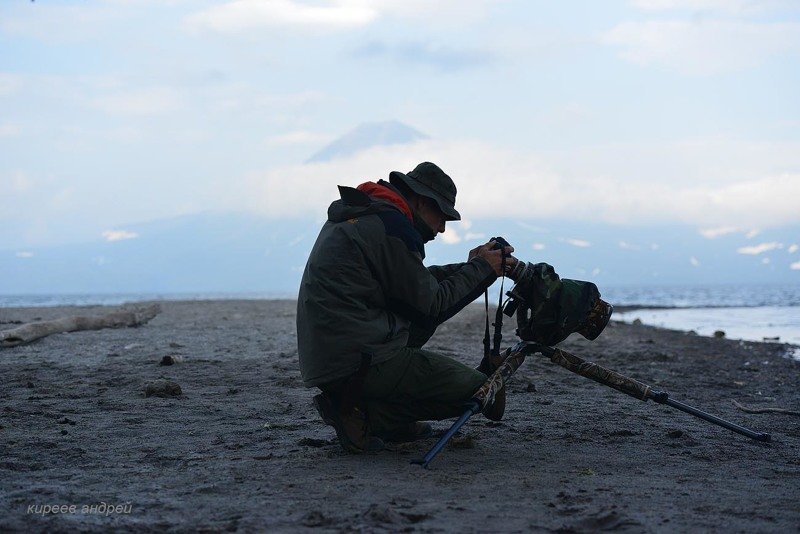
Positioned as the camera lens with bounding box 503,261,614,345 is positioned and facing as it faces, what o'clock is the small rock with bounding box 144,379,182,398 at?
The small rock is roughly at 7 o'clock from the camera lens.

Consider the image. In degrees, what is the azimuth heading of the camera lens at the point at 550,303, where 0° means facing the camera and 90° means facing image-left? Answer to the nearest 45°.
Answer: approximately 270°

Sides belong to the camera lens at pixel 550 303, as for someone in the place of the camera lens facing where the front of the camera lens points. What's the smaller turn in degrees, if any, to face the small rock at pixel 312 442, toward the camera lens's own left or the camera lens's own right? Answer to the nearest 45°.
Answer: approximately 180°

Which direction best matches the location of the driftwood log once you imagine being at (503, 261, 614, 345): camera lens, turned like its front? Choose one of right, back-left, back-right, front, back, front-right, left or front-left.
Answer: back-left
